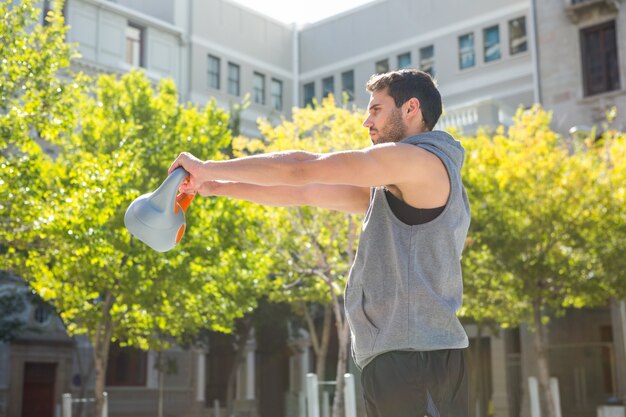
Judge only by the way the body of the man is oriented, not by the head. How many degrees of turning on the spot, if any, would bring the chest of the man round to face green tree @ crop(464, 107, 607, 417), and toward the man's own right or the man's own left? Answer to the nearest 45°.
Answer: approximately 90° to the man's own right

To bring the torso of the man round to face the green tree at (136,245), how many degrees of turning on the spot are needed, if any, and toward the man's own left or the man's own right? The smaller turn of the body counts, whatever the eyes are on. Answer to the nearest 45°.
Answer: approximately 90° to the man's own right

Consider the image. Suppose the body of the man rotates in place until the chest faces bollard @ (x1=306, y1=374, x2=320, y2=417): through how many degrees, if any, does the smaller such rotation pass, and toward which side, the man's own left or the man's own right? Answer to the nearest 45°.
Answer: approximately 90° to the man's own right

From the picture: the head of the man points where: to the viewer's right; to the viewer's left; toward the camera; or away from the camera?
to the viewer's left

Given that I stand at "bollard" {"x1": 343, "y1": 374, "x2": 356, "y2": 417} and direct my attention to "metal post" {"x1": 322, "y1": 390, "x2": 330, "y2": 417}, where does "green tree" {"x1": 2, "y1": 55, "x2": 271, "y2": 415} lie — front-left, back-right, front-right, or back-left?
front-left

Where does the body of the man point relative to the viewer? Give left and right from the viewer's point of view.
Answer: facing to the left of the viewer

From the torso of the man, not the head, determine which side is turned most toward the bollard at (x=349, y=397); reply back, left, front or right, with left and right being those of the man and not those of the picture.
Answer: right
